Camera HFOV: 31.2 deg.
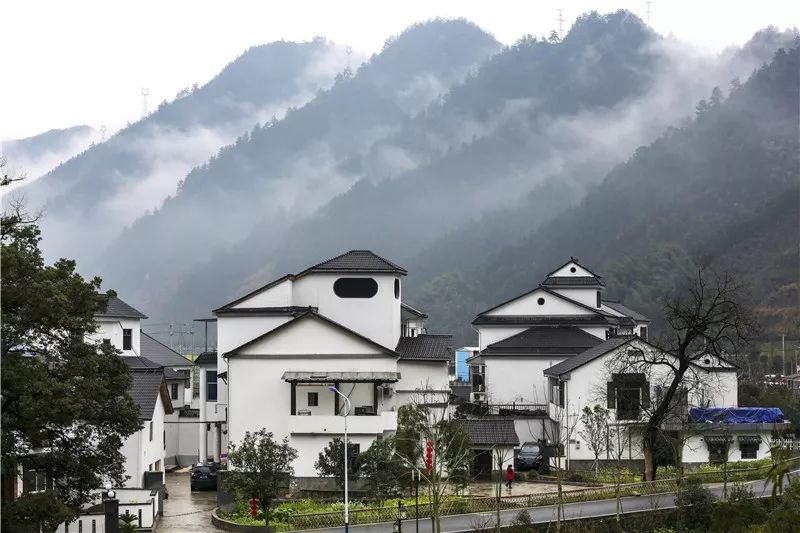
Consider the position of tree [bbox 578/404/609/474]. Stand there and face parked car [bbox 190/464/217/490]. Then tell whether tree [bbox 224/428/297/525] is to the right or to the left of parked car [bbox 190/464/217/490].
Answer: left

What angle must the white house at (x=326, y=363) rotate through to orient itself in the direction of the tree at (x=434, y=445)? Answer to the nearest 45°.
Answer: approximately 45° to its left

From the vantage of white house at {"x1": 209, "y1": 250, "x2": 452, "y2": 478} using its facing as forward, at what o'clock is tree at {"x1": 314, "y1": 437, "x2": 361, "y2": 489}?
The tree is roughly at 12 o'clock from the white house.

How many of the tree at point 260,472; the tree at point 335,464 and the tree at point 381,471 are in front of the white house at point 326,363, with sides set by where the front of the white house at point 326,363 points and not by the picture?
3

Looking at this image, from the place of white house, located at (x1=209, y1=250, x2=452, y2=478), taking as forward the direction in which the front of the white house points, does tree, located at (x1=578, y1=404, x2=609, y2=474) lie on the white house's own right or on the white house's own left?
on the white house's own left

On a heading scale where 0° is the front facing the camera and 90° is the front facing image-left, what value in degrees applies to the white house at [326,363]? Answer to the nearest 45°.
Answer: approximately 0°

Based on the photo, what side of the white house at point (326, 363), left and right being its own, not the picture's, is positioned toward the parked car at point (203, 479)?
right

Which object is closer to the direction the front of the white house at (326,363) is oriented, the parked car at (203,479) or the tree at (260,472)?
the tree

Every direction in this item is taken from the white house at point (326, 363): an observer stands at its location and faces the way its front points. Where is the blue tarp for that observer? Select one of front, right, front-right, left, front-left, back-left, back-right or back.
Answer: left

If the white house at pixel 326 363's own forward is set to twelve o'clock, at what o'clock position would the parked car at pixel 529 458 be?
The parked car is roughly at 8 o'clock from the white house.
